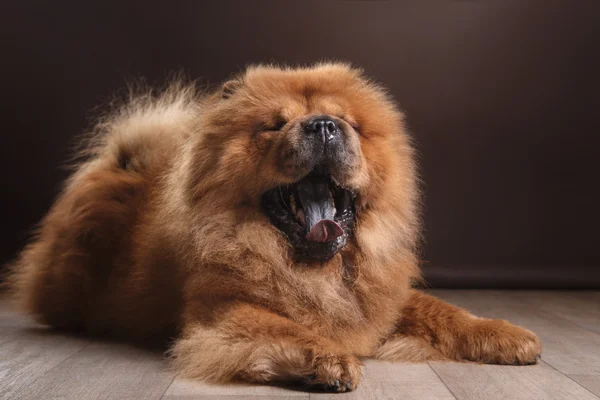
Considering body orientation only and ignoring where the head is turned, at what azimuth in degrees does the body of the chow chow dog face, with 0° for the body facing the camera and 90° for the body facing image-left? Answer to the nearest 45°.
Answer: approximately 315°
